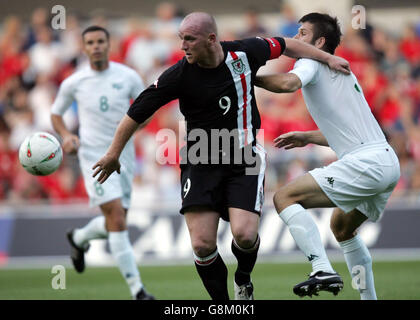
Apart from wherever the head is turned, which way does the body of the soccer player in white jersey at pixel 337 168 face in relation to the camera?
to the viewer's left

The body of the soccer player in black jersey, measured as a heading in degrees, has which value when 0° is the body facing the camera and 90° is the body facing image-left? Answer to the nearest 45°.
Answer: approximately 0°

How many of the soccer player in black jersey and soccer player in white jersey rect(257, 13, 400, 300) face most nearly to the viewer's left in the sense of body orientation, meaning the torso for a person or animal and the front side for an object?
1

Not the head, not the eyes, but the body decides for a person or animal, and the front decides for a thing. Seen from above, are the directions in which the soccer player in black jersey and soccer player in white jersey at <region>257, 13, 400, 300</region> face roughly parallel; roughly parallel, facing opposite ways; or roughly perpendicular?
roughly perpendicular

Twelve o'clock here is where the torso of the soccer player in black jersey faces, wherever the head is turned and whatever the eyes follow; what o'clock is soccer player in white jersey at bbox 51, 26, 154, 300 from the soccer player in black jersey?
The soccer player in white jersey is roughly at 5 o'clock from the soccer player in black jersey.

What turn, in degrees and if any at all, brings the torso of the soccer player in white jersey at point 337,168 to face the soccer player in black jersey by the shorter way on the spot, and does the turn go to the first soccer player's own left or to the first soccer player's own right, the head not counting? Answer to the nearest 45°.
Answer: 0° — they already face them

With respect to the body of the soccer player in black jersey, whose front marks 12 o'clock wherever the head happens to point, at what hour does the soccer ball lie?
The soccer ball is roughly at 4 o'clock from the soccer player in black jersey.

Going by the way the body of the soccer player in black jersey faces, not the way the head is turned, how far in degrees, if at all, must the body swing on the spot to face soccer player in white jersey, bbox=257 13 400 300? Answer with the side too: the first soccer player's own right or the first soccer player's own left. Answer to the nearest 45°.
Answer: approximately 90° to the first soccer player's own left
